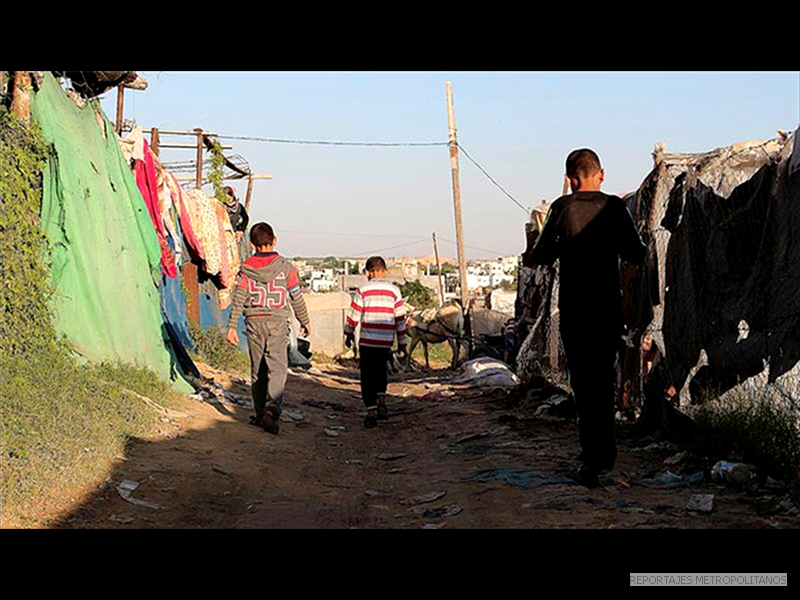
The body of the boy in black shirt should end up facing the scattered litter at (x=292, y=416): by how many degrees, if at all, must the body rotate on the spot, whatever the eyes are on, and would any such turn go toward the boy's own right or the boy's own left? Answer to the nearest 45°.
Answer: approximately 45° to the boy's own left

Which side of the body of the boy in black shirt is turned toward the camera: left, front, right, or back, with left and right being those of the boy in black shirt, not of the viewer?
back

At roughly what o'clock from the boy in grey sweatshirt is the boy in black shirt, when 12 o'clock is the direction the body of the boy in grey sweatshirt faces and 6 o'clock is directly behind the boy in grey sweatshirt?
The boy in black shirt is roughly at 5 o'clock from the boy in grey sweatshirt.

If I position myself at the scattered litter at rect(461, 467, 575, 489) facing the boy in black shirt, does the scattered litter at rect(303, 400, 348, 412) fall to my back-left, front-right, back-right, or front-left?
back-left

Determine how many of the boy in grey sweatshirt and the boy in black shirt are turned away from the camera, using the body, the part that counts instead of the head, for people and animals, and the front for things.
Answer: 2

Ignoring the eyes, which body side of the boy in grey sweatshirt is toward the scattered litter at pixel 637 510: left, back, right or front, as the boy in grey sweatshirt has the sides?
back

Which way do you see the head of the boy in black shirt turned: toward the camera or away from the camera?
away from the camera

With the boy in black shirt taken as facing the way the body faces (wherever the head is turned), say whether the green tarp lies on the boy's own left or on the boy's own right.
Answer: on the boy's own left

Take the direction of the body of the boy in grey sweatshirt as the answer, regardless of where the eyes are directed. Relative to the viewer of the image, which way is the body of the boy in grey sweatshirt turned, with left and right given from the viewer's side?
facing away from the viewer

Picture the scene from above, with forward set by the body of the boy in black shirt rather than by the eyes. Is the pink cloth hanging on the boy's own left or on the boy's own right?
on the boy's own left

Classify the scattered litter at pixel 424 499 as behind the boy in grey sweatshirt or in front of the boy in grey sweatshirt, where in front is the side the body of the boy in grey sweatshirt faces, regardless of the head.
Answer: behind
